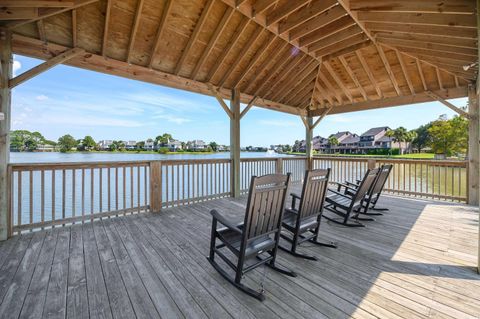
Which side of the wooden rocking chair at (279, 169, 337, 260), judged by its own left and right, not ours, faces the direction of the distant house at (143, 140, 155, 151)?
front

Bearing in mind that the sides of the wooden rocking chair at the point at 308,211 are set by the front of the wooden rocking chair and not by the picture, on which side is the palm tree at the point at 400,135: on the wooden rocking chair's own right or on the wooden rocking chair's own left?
on the wooden rocking chair's own right

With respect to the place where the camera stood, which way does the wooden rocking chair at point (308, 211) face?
facing away from the viewer and to the left of the viewer

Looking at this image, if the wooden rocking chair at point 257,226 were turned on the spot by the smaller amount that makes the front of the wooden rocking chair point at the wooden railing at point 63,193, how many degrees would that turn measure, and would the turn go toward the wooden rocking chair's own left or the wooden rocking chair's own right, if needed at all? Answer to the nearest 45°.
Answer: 0° — it already faces it

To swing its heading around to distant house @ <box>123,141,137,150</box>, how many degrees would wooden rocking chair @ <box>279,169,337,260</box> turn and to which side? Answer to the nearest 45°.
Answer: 0° — it already faces it

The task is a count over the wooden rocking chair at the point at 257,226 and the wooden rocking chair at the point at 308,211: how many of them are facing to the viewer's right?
0

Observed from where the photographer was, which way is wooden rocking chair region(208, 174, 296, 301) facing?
facing away from the viewer and to the left of the viewer

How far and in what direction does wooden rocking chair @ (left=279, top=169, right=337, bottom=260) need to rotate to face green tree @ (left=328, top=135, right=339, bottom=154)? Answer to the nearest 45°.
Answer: approximately 45° to its right

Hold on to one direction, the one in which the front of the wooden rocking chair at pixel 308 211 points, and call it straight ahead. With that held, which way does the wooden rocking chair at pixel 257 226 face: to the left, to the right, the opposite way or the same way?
the same way
